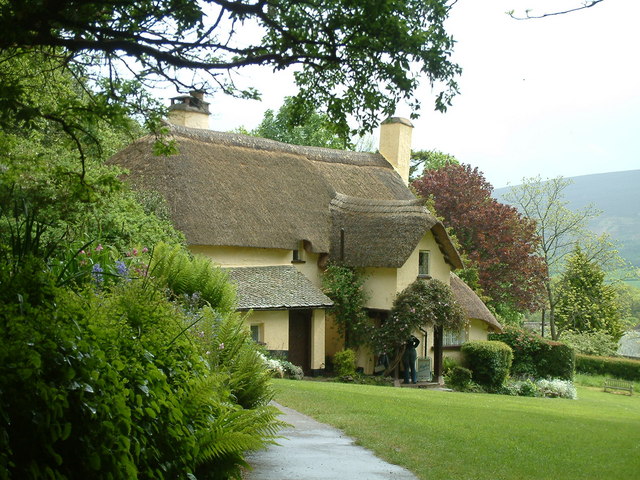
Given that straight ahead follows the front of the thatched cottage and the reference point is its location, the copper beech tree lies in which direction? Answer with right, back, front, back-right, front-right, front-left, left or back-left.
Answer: left

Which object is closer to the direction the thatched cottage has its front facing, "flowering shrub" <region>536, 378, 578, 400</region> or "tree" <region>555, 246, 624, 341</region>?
the flowering shrub

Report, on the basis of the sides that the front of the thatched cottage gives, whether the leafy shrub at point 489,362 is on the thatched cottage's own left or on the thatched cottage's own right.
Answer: on the thatched cottage's own left

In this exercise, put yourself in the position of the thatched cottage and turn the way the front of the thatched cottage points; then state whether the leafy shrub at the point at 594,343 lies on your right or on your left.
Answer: on your left

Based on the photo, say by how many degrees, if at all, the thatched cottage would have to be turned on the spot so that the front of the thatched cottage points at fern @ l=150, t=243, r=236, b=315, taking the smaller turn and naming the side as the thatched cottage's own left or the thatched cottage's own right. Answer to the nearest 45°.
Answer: approximately 45° to the thatched cottage's own right

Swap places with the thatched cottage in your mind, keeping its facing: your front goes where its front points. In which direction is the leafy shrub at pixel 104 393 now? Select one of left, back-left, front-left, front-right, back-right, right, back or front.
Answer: front-right

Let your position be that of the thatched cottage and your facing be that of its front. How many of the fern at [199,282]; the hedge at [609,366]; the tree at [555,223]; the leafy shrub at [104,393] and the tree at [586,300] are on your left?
3

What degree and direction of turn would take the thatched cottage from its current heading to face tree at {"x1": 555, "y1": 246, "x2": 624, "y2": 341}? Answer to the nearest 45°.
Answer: approximately 90° to its left

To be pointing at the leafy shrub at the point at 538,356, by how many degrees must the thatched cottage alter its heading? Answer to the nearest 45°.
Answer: approximately 90° to its left

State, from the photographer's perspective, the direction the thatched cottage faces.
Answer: facing the viewer and to the right of the viewer

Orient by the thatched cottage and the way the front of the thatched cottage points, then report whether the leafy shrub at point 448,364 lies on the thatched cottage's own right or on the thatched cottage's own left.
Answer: on the thatched cottage's own left

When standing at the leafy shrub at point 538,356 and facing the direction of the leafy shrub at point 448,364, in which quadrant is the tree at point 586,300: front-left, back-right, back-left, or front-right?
back-right

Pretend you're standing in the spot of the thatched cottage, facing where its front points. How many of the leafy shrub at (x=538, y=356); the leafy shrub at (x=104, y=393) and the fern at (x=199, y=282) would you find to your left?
1

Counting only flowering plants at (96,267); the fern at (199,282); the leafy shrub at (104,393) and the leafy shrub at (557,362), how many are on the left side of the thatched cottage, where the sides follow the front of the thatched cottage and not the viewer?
1

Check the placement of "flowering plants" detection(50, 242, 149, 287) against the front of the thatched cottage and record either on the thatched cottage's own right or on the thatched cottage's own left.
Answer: on the thatched cottage's own right
